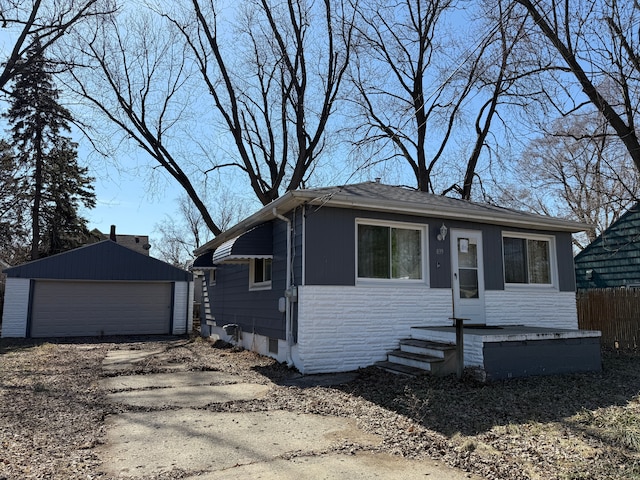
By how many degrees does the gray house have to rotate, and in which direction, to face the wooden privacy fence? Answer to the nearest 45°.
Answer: approximately 90° to its left

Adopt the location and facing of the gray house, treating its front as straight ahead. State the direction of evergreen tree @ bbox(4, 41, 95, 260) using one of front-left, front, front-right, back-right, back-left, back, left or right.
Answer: back

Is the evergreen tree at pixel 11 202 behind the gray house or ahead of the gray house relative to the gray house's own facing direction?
behind

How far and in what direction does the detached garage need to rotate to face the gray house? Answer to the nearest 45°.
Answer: approximately 45° to its left

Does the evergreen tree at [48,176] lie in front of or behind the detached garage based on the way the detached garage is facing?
behind

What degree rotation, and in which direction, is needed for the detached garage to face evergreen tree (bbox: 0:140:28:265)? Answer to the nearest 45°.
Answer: approximately 135° to its right

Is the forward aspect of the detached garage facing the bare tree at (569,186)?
no

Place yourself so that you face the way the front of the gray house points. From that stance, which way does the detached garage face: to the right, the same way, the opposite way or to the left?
the same way

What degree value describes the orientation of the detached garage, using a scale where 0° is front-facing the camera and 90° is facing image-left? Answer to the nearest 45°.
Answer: approximately 0°

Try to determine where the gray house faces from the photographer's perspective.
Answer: facing the viewer and to the right of the viewer

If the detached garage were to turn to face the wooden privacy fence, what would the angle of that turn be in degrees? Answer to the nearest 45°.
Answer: approximately 45° to its left

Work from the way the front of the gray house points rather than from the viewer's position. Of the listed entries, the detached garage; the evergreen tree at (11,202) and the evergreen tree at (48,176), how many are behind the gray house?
3

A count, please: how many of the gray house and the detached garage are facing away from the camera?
0
